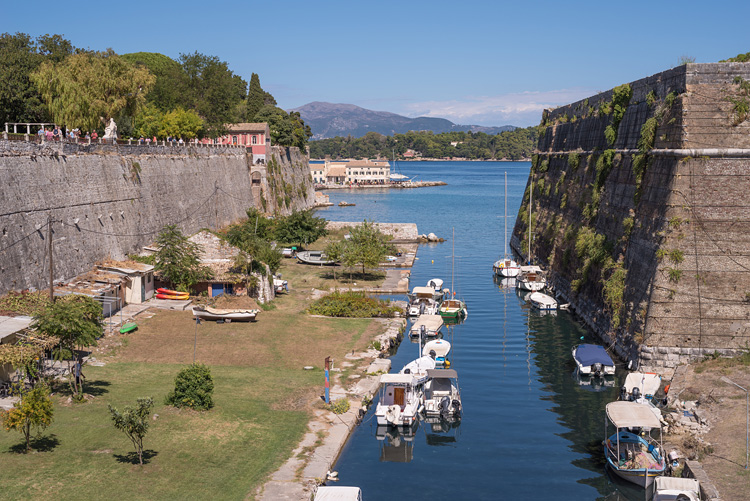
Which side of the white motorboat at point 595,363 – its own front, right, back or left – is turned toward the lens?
back

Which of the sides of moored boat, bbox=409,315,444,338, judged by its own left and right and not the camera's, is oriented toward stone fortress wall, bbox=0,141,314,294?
left

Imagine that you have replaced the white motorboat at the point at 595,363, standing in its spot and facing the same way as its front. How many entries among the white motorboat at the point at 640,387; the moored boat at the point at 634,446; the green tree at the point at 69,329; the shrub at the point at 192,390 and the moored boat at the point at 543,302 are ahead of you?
1

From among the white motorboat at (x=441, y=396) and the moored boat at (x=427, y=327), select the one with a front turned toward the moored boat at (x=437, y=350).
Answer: the white motorboat

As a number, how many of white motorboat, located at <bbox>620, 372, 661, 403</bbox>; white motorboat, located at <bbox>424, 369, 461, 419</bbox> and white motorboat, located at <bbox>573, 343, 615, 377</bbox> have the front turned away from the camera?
3

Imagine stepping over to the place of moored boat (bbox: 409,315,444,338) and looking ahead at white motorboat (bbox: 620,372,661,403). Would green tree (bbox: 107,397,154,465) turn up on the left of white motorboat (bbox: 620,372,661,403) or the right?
right

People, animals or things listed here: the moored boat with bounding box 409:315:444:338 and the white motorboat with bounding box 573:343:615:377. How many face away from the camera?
2

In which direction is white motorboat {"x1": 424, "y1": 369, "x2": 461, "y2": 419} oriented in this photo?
away from the camera

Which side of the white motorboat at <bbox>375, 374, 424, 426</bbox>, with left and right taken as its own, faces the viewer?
back

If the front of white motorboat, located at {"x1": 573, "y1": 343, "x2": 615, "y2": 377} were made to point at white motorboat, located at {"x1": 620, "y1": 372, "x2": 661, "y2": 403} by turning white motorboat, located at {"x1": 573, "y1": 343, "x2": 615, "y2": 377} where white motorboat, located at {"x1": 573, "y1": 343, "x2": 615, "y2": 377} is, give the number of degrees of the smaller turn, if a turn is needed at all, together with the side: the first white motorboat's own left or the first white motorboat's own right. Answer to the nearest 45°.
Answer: approximately 135° to the first white motorboat's own right

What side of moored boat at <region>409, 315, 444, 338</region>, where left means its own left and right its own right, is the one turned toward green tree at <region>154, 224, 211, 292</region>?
left

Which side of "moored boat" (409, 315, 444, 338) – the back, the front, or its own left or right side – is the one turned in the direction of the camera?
back

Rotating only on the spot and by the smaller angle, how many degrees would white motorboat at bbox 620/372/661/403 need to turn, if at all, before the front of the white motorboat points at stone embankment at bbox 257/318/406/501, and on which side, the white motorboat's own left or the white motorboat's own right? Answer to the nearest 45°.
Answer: approximately 135° to the white motorboat's own left

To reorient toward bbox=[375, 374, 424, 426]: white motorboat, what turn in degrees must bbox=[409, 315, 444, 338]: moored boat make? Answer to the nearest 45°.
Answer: approximately 180°
